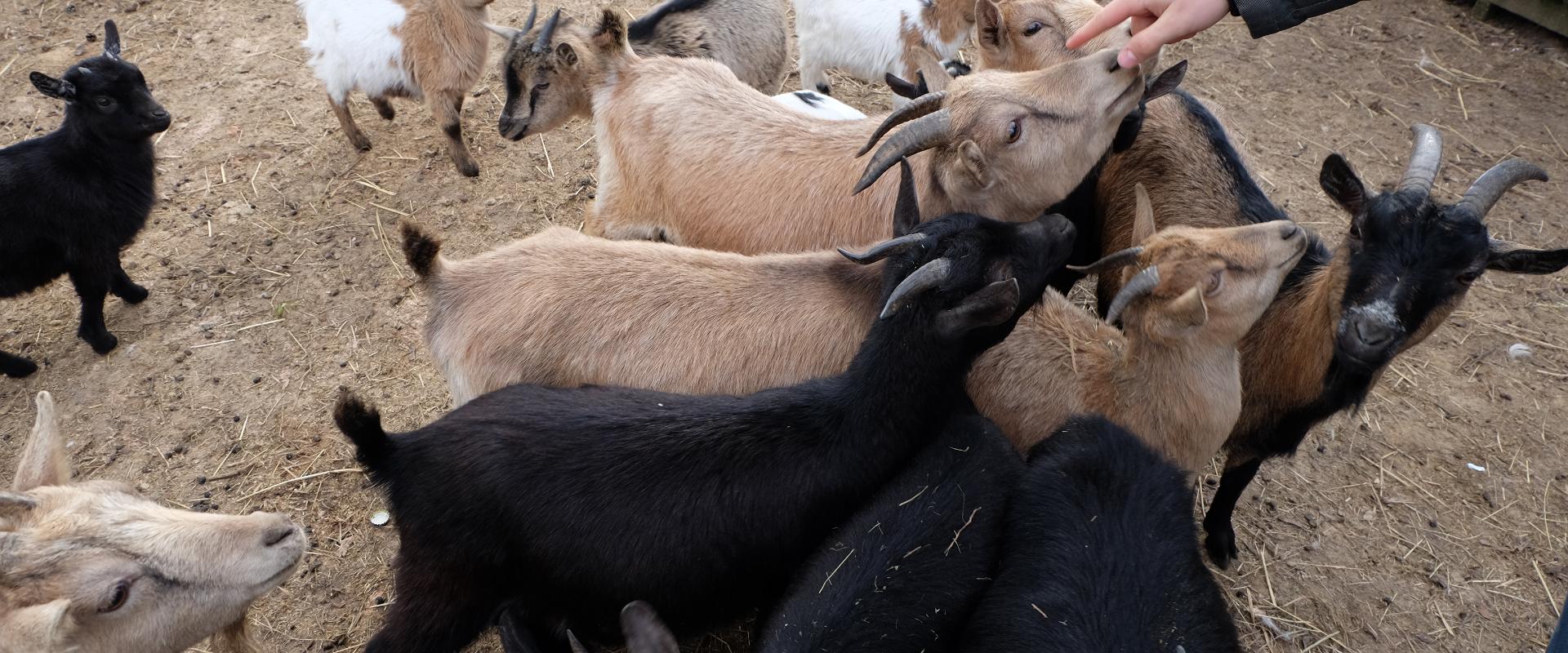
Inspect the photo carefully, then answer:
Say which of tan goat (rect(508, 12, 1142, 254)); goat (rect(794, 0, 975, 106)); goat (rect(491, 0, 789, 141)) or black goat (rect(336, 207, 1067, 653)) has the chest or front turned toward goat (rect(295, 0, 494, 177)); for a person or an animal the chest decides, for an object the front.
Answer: goat (rect(491, 0, 789, 141))

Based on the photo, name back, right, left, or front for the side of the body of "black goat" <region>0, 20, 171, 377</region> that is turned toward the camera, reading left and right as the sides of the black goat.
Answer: right

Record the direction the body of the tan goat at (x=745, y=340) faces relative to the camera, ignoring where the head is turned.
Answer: to the viewer's right

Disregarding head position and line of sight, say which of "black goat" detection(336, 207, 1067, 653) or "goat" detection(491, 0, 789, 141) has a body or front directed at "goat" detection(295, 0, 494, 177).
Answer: "goat" detection(491, 0, 789, 141)

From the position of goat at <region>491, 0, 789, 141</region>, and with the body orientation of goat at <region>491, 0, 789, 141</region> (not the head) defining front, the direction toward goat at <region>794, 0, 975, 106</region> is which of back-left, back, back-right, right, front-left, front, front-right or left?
back

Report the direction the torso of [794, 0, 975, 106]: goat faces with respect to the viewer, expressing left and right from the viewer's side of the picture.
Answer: facing to the right of the viewer

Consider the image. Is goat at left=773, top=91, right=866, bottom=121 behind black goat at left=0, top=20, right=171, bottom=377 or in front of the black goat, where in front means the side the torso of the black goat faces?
in front

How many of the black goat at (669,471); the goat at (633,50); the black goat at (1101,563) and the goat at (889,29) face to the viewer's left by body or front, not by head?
1

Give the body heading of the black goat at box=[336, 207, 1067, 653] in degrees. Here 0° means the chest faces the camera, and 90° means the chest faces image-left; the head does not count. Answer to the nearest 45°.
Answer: approximately 270°

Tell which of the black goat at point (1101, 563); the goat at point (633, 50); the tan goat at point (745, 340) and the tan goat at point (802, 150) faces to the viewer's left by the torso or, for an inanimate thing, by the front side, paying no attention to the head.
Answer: the goat

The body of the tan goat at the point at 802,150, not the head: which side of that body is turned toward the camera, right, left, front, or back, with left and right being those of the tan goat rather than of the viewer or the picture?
right

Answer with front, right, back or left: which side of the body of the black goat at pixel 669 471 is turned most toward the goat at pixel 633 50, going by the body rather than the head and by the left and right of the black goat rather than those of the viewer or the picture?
left

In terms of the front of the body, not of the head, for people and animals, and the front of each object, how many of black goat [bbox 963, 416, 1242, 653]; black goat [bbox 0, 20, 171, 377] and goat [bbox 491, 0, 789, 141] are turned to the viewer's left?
1

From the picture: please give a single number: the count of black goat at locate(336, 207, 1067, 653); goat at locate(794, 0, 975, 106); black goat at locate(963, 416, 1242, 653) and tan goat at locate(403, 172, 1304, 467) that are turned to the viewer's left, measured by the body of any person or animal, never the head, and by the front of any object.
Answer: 0

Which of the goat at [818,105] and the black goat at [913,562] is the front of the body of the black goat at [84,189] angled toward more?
the goat

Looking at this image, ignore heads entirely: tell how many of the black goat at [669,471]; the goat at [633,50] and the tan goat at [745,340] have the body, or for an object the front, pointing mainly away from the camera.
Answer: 0

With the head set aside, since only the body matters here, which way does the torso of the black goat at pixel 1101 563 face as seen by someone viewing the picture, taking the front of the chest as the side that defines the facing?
away from the camera

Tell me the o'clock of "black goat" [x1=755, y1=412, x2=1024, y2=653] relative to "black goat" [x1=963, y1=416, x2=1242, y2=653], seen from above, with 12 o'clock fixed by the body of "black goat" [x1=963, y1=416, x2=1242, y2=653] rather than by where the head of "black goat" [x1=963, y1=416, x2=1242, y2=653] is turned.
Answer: "black goat" [x1=755, y1=412, x2=1024, y2=653] is roughly at 8 o'clock from "black goat" [x1=963, y1=416, x2=1242, y2=653].

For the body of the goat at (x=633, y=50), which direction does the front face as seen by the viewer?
to the viewer's left

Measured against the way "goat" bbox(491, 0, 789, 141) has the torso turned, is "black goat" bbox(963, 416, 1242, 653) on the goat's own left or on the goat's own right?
on the goat's own left
